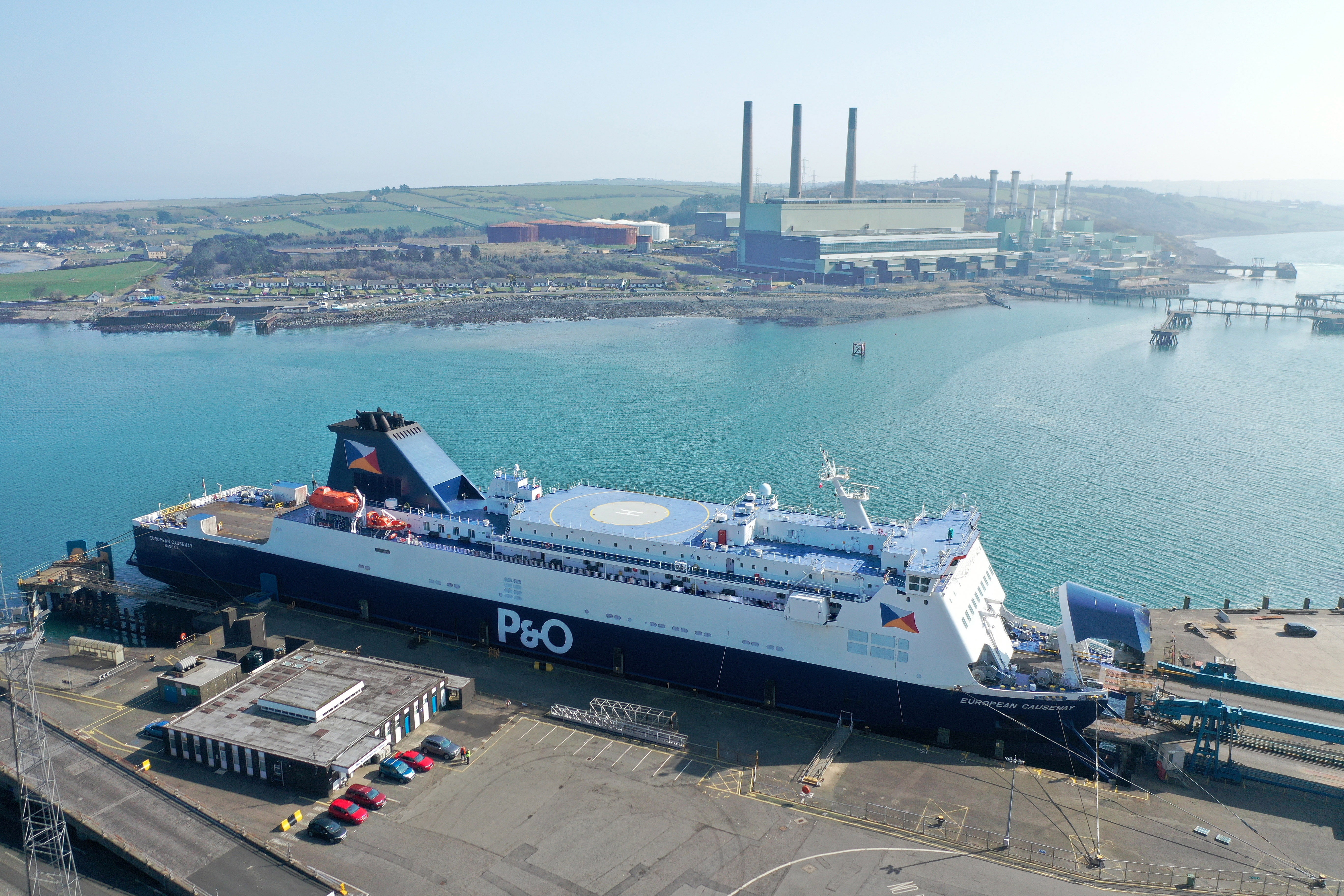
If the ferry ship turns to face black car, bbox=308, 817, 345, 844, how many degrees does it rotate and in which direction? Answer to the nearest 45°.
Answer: approximately 90° to its right

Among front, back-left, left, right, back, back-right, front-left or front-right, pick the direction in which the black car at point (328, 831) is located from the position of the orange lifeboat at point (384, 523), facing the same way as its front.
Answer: right

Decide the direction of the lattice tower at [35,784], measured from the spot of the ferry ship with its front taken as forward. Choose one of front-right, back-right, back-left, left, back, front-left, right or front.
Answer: right

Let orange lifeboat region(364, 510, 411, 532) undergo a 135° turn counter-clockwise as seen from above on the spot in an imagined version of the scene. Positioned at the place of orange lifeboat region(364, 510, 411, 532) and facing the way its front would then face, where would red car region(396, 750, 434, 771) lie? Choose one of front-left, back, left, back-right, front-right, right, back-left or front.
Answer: back-left

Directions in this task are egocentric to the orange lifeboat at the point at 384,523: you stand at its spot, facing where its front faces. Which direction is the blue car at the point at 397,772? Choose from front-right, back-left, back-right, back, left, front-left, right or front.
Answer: right

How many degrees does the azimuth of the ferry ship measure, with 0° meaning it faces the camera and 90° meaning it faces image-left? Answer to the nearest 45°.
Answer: approximately 315°

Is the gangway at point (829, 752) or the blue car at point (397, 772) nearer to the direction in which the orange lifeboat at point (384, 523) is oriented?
the gangway

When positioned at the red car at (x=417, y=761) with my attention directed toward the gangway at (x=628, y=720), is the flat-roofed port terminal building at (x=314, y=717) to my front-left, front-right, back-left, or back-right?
back-left

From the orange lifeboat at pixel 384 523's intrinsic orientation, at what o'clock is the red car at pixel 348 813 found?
The red car is roughly at 3 o'clock from the orange lifeboat.

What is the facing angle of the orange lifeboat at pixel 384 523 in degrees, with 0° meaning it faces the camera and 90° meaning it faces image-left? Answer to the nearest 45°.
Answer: approximately 270°

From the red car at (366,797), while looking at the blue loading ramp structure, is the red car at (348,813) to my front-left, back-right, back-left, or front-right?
back-right
